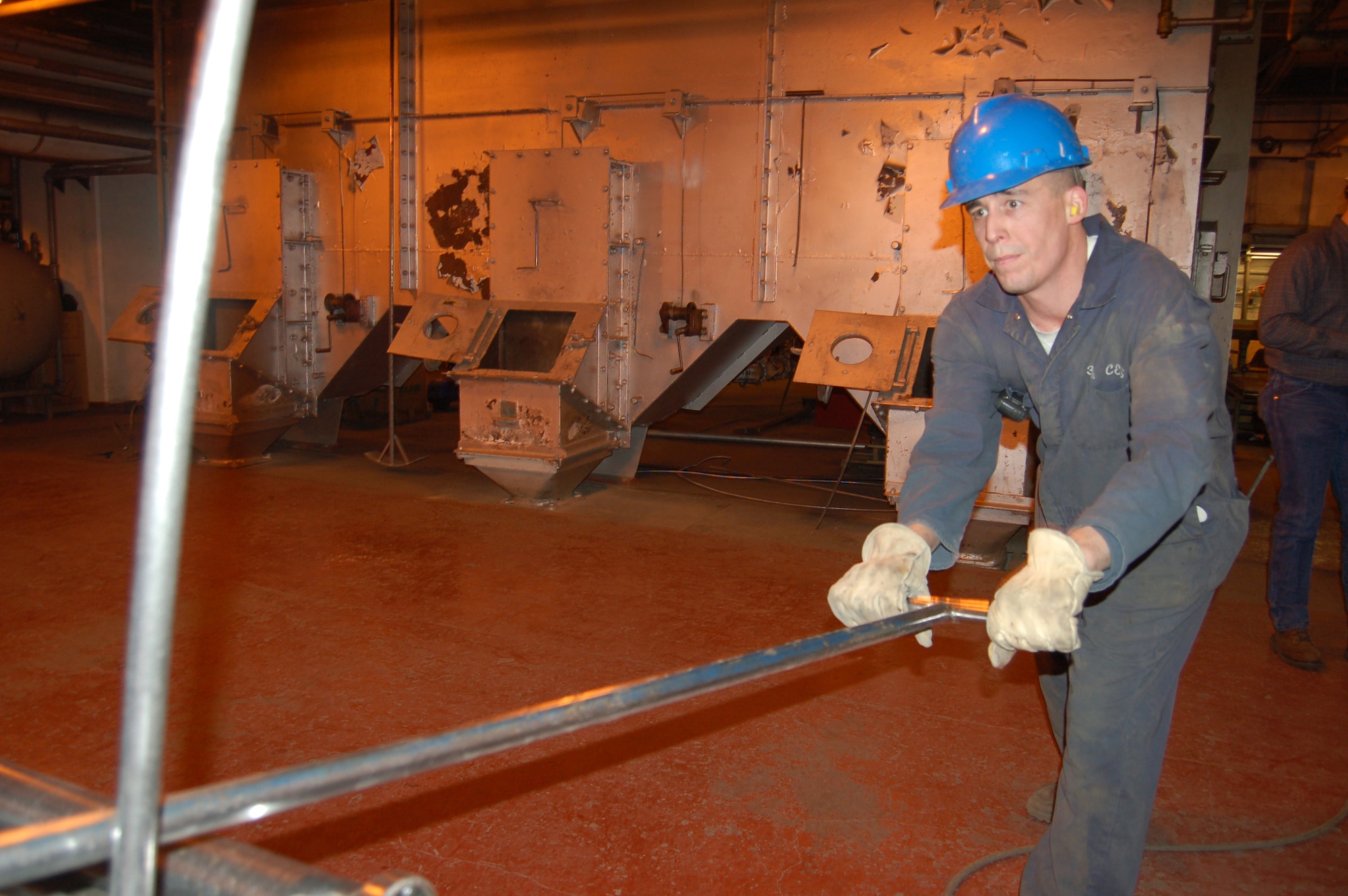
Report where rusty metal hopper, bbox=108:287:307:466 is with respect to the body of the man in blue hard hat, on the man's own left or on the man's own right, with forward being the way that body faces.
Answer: on the man's own right

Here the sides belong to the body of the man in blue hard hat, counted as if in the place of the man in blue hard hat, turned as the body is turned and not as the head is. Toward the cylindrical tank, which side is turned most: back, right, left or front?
right

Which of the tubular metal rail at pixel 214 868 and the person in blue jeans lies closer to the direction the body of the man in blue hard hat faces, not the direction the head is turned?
the tubular metal rail

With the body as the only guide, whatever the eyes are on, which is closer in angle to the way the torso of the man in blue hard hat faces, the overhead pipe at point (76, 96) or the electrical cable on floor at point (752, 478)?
the overhead pipe

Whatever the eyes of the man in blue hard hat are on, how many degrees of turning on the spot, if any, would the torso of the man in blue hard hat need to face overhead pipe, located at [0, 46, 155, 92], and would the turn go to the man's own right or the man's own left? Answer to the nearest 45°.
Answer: approximately 90° to the man's own right

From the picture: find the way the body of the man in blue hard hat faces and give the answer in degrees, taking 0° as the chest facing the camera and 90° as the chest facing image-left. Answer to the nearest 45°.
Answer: approximately 45°
